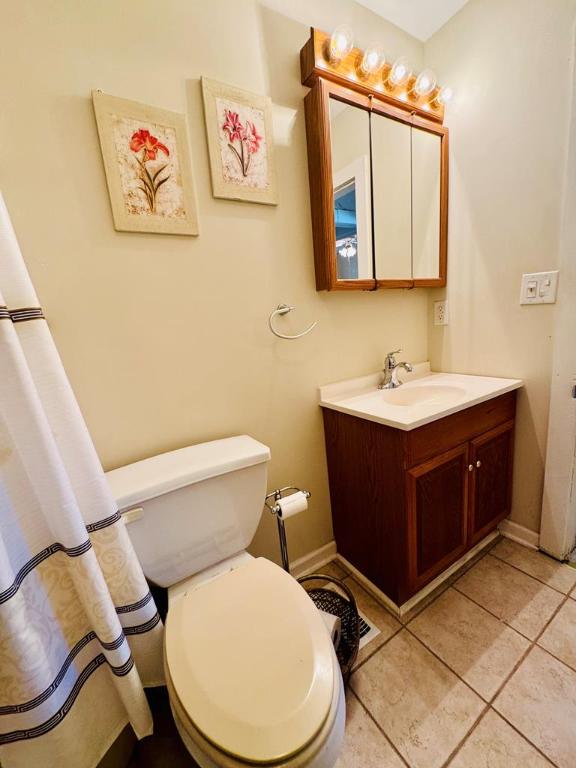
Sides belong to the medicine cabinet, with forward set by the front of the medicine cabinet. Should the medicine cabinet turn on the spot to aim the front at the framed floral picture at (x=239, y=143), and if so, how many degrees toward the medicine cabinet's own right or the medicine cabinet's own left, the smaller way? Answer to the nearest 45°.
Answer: approximately 90° to the medicine cabinet's own right

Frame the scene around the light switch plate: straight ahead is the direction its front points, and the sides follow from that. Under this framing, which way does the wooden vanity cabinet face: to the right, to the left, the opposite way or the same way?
to the left

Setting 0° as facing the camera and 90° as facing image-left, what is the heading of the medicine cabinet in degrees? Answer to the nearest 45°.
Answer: approximately 315°

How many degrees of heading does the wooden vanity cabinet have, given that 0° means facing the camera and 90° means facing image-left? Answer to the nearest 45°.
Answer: approximately 315°

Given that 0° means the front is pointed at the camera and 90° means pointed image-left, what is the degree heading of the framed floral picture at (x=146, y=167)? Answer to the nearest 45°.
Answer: approximately 315°

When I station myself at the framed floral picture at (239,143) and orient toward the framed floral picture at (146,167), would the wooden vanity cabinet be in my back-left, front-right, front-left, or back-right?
back-left

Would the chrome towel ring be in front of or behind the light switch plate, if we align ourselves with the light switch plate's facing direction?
in front

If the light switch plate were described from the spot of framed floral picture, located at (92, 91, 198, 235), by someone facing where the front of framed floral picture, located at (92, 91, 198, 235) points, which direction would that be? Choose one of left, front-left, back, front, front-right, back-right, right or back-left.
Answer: front-left
